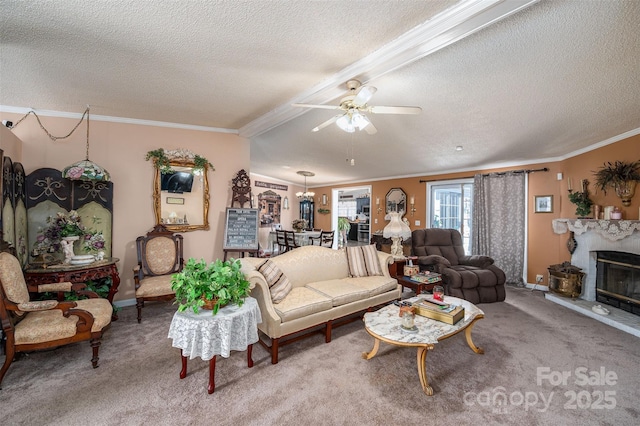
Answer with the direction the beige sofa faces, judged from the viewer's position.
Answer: facing the viewer and to the right of the viewer

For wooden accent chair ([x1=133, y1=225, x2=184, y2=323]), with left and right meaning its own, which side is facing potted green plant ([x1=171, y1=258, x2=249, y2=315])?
front

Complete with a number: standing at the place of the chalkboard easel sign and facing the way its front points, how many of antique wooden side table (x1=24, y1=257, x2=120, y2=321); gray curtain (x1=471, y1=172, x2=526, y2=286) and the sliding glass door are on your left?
2

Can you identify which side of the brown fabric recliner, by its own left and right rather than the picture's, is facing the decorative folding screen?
right

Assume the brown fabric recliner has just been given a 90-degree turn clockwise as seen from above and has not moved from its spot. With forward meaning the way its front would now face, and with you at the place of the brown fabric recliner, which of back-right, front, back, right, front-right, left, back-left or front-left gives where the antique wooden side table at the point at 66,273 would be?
front

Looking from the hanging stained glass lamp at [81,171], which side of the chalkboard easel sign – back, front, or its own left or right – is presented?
right

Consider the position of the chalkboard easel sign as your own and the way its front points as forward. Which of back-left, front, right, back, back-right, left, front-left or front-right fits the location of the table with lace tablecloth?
front

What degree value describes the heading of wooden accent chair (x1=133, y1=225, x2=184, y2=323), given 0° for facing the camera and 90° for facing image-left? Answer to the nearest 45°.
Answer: approximately 0°

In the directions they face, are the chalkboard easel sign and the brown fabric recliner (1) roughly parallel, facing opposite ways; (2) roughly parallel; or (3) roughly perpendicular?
roughly parallel

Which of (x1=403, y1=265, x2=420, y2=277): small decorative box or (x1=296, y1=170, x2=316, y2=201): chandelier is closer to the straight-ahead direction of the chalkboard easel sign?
the small decorative box

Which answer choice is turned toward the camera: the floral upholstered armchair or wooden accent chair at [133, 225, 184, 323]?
the wooden accent chair

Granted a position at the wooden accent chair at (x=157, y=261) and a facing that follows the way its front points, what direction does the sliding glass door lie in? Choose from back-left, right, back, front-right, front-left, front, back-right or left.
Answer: left

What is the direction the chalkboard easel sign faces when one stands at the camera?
facing the viewer

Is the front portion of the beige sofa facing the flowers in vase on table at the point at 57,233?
no

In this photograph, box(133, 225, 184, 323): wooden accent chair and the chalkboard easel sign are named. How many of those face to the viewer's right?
0

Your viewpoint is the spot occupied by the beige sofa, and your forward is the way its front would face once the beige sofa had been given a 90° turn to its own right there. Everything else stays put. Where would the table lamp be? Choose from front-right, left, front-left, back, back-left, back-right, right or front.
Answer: back

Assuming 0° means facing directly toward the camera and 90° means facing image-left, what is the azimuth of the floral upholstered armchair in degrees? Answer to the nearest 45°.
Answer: approximately 270°

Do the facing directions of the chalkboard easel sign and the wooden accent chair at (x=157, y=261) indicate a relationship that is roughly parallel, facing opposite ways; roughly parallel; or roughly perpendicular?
roughly parallel
